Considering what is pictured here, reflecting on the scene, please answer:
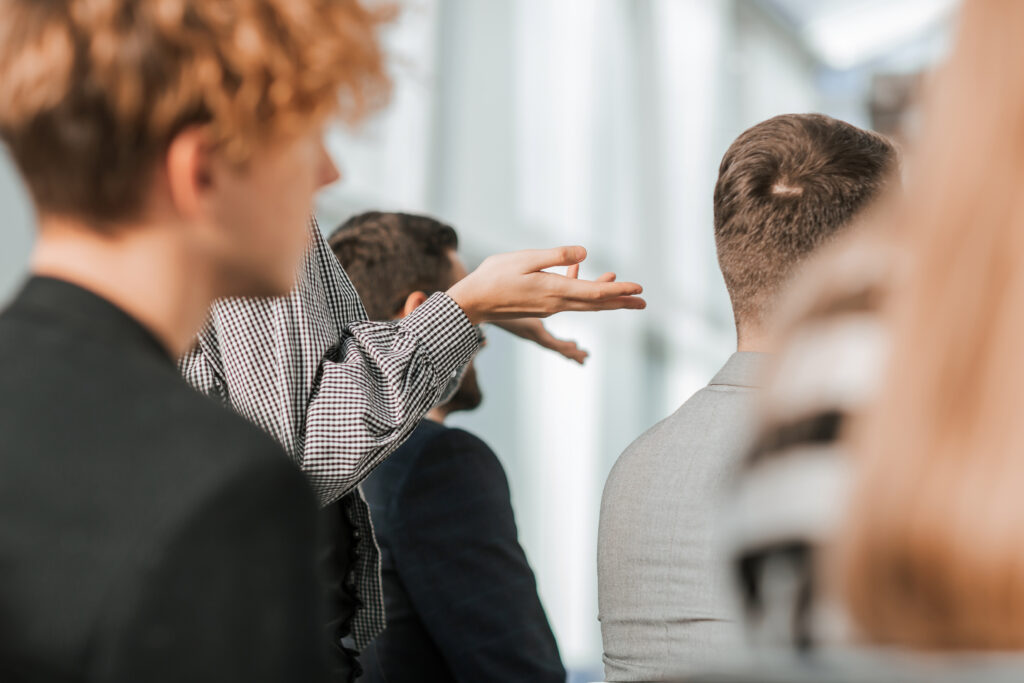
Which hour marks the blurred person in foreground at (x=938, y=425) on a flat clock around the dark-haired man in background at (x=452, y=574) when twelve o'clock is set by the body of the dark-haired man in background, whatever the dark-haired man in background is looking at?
The blurred person in foreground is roughly at 4 o'clock from the dark-haired man in background.

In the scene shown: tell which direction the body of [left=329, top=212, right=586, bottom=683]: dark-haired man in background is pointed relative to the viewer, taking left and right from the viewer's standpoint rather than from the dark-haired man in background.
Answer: facing away from the viewer and to the right of the viewer

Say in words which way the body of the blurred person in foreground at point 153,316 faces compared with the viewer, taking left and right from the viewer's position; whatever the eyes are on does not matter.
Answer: facing away from the viewer and to the right of the viewer

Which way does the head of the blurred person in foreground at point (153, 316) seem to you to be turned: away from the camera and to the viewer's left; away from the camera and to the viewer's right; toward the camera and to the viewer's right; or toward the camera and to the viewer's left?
away from the camera and to the viewer's right

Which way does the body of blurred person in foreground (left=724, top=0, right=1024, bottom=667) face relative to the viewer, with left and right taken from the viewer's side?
facing away from the viewer and to the left of the viewer

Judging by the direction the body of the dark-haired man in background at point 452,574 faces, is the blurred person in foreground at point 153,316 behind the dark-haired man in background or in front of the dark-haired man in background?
behind
